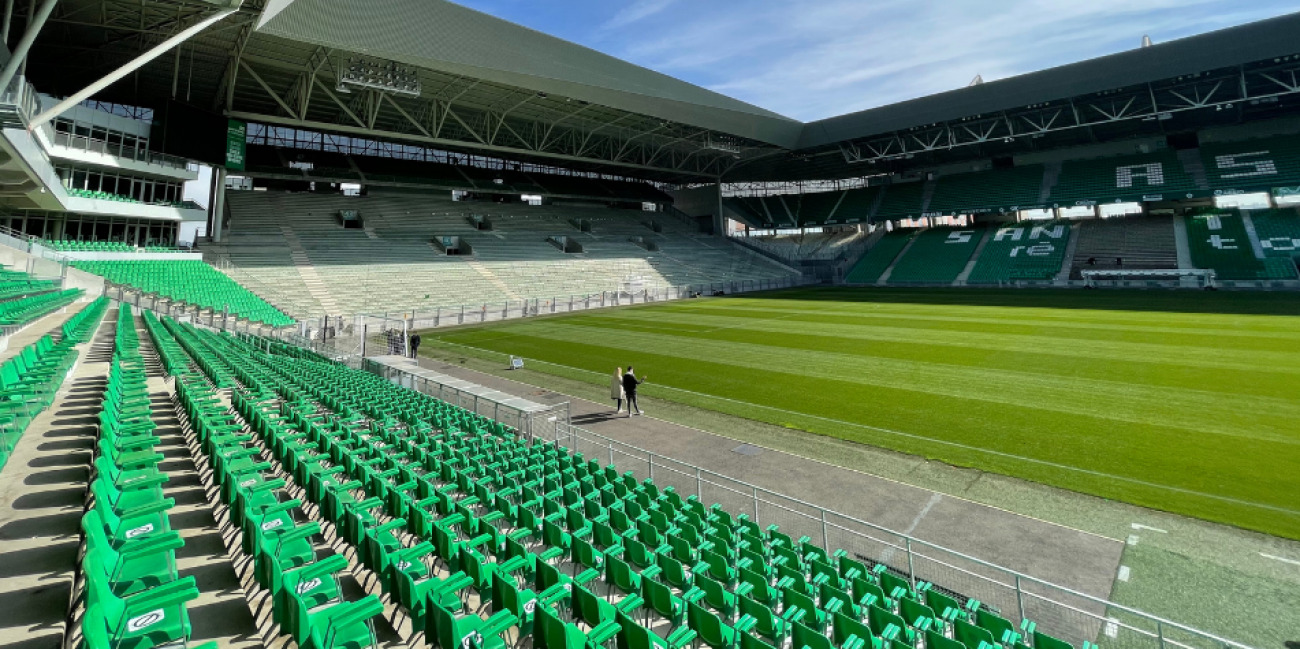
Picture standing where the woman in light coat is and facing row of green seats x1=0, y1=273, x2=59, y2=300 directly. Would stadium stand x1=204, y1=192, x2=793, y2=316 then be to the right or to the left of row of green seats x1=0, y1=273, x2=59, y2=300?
right

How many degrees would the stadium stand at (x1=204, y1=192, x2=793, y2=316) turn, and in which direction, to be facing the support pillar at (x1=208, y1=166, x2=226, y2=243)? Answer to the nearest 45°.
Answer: approximately 135° to its right

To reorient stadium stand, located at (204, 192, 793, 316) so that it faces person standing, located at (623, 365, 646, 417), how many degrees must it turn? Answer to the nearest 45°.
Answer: approximately 45° to its right

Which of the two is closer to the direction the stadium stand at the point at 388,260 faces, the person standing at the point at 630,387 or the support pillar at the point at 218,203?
the person standing

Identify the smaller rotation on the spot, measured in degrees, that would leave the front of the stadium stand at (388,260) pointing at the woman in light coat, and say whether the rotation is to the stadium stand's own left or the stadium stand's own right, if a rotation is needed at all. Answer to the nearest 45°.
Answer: approximately 45° to the stadium stand's own right

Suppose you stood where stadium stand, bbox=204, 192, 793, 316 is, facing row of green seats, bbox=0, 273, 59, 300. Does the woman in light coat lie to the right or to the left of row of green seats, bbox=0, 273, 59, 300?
left

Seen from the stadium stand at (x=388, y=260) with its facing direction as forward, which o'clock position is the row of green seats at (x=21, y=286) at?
The row of green seats is roughly at 2 o'clock from the stadium stand.

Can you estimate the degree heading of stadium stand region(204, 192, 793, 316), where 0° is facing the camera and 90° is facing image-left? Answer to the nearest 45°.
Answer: approximately 315°
